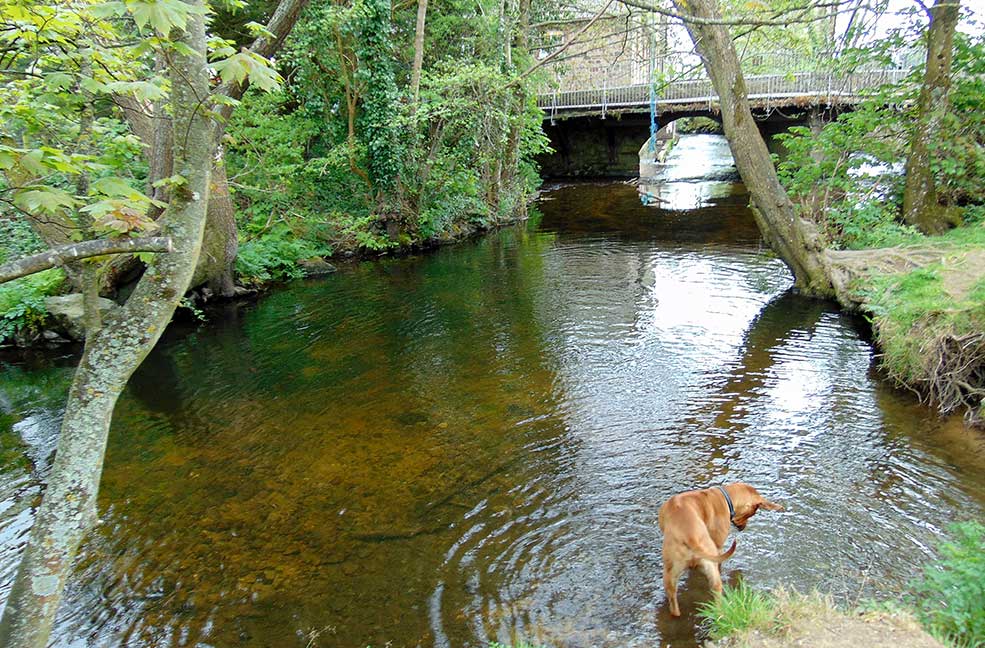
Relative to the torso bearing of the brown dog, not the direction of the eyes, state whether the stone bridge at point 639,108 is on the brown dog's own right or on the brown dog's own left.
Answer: on the brown dog's own left

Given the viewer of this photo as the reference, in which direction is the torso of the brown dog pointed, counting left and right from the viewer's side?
facing away from the viewer and to the right of the viewer

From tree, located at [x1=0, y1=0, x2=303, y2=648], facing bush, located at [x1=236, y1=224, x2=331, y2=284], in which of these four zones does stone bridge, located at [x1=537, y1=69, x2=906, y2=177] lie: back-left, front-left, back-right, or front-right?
front-right

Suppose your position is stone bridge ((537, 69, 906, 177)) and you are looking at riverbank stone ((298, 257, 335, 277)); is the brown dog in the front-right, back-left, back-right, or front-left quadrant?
front-left

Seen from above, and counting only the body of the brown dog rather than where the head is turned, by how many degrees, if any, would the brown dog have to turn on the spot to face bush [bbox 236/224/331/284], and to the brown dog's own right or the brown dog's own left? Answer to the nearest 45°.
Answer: approximately 90° to the brown dog's own left

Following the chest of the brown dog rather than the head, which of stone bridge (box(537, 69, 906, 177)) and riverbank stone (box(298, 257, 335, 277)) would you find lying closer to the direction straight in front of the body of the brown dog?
the stone bridge

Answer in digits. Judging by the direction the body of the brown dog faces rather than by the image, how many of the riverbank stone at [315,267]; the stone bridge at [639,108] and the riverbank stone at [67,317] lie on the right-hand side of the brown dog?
0

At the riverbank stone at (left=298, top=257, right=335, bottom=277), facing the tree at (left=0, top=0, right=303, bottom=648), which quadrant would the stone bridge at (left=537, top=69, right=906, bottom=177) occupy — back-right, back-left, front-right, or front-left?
back-left

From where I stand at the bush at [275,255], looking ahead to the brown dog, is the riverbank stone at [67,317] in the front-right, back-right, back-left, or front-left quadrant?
front-right

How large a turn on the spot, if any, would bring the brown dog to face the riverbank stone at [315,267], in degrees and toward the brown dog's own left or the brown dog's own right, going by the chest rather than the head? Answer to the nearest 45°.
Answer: approximately 90° to the brown dog's own left
